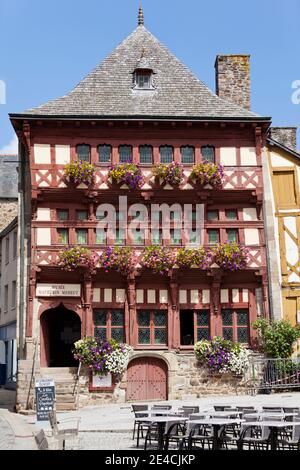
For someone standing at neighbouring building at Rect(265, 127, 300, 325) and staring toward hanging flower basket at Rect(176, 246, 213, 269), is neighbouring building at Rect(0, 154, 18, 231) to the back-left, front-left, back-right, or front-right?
front-right

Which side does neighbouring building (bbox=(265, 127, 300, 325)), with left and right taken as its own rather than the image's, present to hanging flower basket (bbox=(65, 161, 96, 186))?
right

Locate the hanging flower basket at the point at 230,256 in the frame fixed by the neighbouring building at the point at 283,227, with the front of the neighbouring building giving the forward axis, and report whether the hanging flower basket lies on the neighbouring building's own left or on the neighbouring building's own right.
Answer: on the neighbouring building's own right

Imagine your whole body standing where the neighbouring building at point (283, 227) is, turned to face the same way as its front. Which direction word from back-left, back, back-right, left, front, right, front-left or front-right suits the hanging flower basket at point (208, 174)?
front-right

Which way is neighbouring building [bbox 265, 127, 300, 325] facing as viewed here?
toward the camera

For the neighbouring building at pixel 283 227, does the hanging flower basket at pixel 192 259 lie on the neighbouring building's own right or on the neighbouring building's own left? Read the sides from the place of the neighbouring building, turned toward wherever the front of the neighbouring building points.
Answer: on the neighbouring building's own right

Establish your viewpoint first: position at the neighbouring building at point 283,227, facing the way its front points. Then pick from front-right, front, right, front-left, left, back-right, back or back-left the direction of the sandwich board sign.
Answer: front-right

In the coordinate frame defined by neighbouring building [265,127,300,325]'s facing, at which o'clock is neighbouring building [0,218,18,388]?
neighbouring building [0,218,18,388] is roughly at 4 o'clock from neighbouring building [265,127,300,325].

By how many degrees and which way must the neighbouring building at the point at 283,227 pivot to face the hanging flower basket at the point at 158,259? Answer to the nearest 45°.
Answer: approximately 45° to its right
